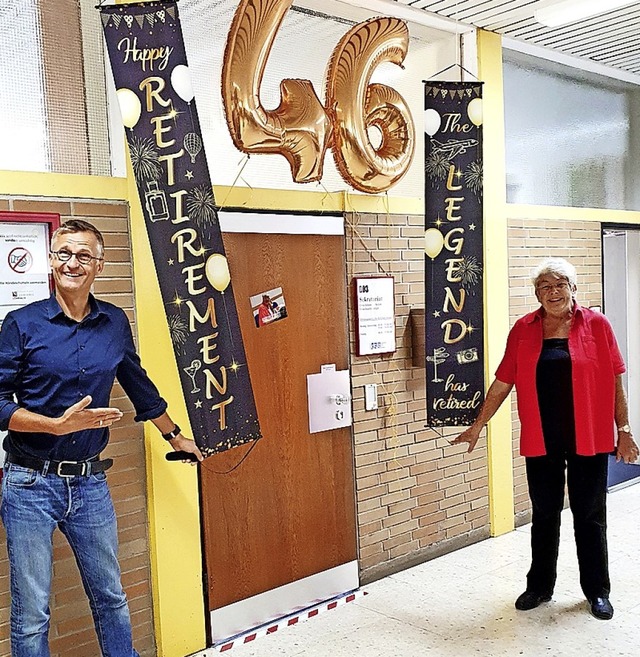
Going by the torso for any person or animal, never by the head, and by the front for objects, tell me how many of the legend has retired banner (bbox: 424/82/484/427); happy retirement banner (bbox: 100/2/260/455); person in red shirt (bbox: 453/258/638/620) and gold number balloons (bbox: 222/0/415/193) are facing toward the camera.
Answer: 4

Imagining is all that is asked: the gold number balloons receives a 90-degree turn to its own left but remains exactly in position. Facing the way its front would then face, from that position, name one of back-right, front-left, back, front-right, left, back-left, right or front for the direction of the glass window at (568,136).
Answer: front-left

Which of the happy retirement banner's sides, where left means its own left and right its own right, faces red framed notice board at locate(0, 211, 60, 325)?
right

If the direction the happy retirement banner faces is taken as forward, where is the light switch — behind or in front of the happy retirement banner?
behind

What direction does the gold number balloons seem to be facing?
toward the camera

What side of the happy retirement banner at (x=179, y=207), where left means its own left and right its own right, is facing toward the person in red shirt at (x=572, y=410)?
left

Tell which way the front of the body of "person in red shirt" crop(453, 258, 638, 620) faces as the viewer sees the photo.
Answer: toward the camera

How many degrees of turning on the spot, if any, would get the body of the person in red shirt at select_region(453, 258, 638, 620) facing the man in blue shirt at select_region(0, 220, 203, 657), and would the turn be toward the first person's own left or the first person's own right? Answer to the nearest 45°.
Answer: approximately 45° to the first person's own right

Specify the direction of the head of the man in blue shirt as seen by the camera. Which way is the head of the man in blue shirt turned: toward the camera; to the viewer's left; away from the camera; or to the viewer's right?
toward the camera

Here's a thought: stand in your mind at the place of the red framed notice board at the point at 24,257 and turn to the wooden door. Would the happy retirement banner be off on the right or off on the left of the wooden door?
right

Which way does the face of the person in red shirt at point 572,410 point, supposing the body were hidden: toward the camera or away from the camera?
toward the camera

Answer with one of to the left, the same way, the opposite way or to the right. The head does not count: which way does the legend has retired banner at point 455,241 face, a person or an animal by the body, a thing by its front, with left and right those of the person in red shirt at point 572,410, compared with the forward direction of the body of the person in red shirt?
the same way

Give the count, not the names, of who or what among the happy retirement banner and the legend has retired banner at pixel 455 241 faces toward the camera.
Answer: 2

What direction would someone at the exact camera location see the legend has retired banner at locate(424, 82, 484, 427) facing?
facing the viewer

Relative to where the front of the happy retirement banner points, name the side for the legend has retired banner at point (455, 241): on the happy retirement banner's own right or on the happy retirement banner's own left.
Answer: on the happy retirement banner's own left
